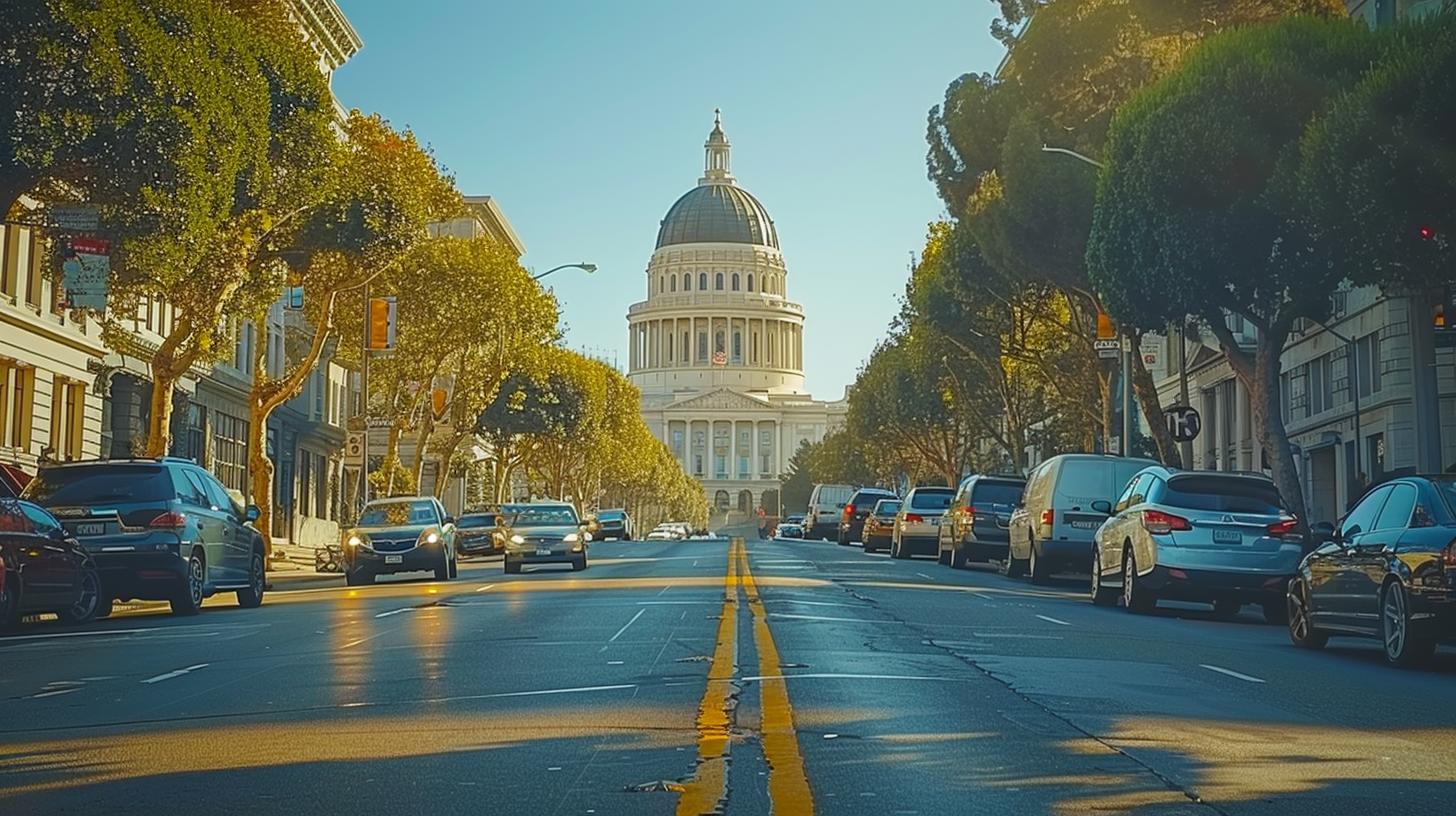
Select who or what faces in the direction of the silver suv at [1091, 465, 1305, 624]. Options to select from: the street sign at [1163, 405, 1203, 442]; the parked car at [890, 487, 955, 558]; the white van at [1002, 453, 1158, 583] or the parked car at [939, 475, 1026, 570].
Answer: the street sign

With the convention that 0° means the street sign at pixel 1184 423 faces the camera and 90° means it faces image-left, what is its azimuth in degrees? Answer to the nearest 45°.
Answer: approximately 0°

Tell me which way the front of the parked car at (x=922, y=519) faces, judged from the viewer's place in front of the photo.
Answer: facing away from the viewer and to the left of the viewer

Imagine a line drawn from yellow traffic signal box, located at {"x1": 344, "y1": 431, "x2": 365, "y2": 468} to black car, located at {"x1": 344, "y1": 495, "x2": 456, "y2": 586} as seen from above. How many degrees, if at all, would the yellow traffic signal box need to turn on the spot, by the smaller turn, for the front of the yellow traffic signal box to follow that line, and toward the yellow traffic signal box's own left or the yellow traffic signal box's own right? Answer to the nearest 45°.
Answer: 0° — it already faces it

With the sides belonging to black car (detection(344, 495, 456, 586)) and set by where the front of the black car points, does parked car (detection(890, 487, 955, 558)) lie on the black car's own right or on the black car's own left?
on the black car's own left

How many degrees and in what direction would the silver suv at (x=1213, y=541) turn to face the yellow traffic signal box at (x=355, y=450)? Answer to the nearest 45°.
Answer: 0° — it already faces it

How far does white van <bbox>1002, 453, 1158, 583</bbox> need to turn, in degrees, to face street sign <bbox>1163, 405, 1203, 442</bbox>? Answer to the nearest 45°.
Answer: approximately 45° to its right

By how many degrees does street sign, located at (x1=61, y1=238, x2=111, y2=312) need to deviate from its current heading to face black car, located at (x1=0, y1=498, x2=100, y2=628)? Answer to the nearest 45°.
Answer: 0° — it already faces it

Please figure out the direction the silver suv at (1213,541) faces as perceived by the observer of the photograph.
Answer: facing away from the viewer and to the left of the viewer

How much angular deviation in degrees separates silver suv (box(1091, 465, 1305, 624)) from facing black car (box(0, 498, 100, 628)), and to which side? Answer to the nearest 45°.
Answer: approximately 90° to its left
